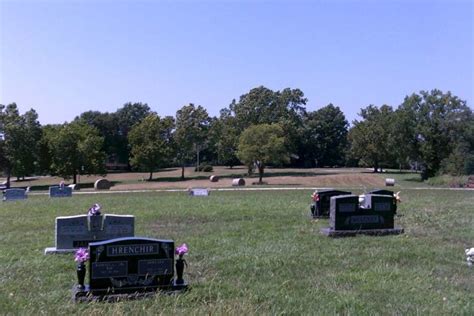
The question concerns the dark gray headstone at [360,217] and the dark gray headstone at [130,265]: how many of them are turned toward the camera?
2

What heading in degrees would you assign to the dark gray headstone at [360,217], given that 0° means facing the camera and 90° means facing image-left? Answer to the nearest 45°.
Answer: approximately 0°

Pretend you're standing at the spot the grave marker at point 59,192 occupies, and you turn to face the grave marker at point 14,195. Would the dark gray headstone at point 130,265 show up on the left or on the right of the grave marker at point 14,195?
left

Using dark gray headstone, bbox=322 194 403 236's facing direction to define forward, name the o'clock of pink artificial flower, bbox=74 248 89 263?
The pink artificial flower is roughly at 1 o'clock from the dark gray headstone.

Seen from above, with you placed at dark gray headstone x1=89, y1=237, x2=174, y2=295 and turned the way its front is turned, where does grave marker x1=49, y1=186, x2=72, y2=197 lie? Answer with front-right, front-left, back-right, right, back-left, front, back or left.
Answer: back

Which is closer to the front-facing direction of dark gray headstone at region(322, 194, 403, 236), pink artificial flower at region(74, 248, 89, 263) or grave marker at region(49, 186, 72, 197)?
the pink artificial flower

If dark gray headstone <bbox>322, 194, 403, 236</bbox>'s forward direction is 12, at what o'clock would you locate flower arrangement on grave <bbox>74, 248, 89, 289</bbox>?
The flower arrangement on grave is roughly at 1 o'clock from the dark gray headstone.

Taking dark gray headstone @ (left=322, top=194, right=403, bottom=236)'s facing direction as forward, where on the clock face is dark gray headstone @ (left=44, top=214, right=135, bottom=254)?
dark gray headstone @ (left=44, top=214, right=135, bottom=254) is roughly at 2 o'clock from dark gray headstone @ (left=322, top=194, right=403, bottom=236).

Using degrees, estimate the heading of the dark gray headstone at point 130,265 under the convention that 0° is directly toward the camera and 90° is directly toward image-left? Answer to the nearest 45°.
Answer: approximately 0°

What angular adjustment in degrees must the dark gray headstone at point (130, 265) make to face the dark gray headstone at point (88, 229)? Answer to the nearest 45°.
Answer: approximately 180°

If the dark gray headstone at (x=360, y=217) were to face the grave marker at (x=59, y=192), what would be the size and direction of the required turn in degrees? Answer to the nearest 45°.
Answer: approximately 135° to its right

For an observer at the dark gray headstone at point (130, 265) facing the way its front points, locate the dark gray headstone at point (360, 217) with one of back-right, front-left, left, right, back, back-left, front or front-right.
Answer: back-left
